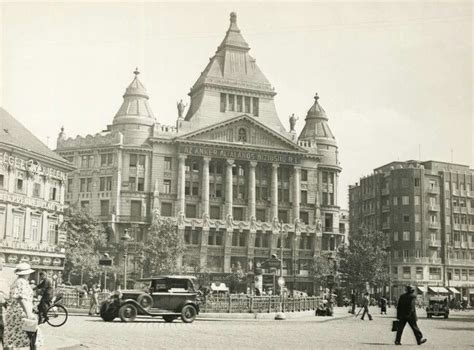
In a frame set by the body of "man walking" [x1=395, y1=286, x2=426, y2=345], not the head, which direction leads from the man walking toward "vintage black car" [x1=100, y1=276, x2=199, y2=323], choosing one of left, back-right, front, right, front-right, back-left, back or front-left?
back-left

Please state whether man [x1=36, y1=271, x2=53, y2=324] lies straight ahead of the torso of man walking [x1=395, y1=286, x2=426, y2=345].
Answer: no

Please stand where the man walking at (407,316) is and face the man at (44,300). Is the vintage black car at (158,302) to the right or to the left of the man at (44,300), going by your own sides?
right

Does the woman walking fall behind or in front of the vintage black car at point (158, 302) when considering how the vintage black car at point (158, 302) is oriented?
in front

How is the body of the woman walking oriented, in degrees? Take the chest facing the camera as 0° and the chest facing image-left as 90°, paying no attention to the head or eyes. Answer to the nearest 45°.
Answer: approximately 270°

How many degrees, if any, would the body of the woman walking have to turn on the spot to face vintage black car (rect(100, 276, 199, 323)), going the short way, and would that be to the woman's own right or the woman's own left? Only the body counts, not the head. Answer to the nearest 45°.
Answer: approximately 90° to the woman's own left

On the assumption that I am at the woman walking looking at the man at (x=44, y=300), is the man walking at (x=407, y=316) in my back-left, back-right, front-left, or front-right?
front-right

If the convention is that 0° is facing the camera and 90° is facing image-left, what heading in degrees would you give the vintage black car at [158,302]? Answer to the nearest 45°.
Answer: approximately 45°

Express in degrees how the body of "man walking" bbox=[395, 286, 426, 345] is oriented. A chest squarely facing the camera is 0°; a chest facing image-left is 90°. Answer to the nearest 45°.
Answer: approximately 270°

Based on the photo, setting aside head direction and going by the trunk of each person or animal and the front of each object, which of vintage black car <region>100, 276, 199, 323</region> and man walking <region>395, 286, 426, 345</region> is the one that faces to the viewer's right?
the man walking

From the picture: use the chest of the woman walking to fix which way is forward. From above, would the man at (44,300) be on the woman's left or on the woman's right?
on the woman's left

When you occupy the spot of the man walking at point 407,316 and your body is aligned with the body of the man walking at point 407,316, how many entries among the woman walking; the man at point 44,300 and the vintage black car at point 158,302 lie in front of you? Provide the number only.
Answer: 0

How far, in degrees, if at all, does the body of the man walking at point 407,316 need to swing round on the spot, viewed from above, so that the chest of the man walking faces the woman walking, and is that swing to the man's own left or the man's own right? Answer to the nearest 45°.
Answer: approximately 135° to the man's own right
